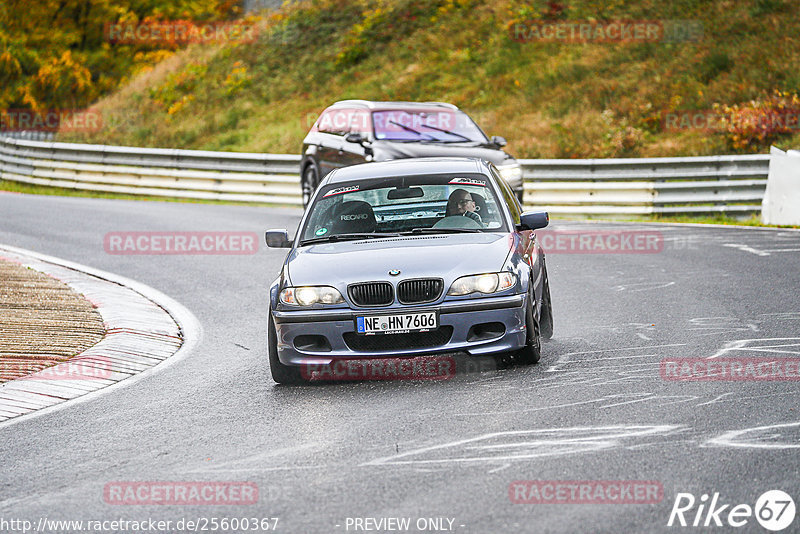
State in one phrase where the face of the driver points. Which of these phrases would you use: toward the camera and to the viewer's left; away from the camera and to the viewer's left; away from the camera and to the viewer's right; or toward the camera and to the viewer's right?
toward the camera and to the viewer's left

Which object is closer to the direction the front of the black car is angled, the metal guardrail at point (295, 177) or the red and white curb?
the red and white curb

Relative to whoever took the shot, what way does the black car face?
facing the viewer and to the right of the viewer

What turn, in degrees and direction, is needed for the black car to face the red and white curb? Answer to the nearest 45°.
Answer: approximately 45° to its right

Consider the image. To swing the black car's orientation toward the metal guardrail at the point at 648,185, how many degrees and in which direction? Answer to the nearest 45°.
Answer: approximately 90° to its left

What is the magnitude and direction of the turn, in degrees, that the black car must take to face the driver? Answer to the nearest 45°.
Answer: approximately 45° to its right
